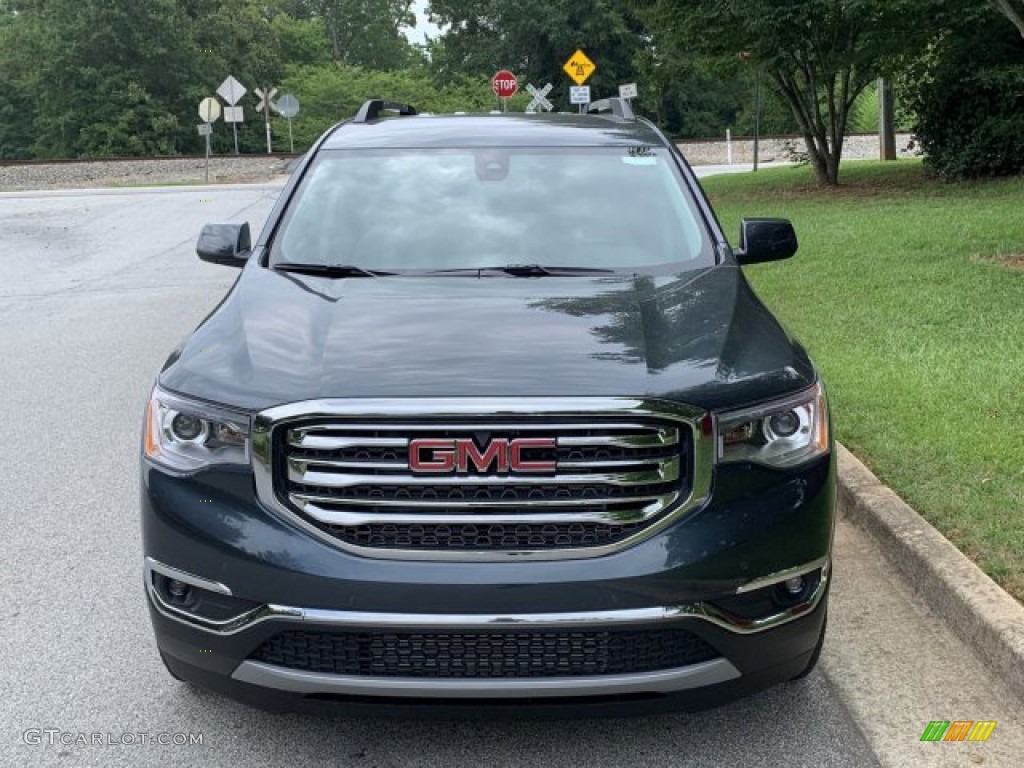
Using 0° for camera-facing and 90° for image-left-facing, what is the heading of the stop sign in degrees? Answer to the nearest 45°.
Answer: approximately 0°

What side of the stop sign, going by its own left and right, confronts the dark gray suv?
front

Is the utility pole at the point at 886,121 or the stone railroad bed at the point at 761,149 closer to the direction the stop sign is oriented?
the utility pole

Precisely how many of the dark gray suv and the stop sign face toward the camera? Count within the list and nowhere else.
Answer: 2

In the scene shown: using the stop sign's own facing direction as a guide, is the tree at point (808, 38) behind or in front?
in front

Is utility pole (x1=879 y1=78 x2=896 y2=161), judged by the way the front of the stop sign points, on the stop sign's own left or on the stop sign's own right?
on the stop sign's own left

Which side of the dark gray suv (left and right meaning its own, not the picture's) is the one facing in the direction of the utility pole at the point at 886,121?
back

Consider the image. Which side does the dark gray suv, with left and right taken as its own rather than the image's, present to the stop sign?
back

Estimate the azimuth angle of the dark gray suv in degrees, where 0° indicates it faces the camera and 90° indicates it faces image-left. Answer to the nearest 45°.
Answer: approximately 0°

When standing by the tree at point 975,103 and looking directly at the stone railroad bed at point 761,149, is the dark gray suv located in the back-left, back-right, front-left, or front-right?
back-left
